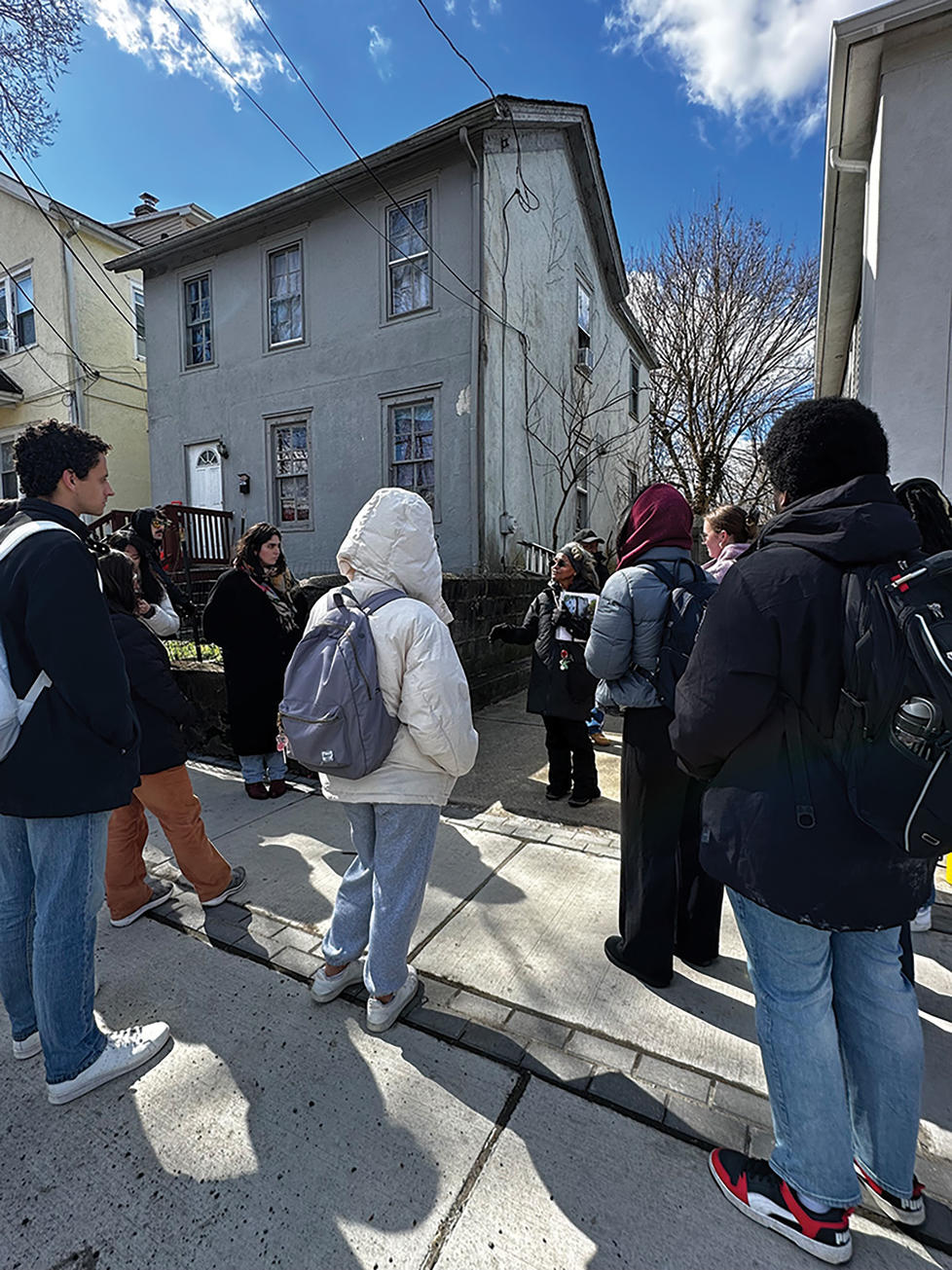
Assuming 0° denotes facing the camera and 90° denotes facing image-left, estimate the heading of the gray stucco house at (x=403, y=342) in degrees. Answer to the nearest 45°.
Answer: approximately 45°

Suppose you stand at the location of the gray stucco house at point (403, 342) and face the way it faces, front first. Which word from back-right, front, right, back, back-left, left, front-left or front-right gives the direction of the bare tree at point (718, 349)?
back

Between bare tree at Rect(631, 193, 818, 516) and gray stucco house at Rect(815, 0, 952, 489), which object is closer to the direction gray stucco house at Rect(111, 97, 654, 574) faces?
the gray stucco house

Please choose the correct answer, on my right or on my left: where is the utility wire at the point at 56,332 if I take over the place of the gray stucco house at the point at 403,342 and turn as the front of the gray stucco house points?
on my right

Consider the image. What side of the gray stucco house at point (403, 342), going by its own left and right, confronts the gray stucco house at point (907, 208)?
left
